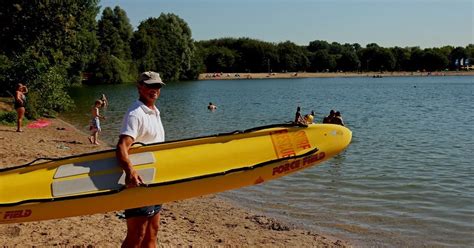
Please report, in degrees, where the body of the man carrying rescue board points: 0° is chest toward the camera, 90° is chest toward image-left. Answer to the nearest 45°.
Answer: approximately 315°
